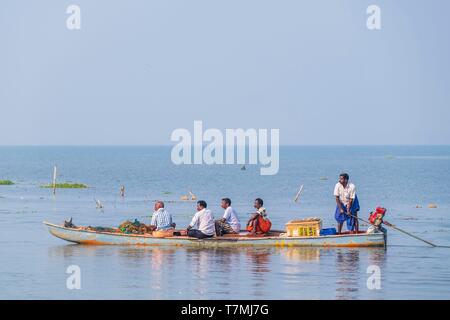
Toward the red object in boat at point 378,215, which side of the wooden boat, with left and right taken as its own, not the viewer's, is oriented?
back

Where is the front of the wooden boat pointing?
to the viewer's left
